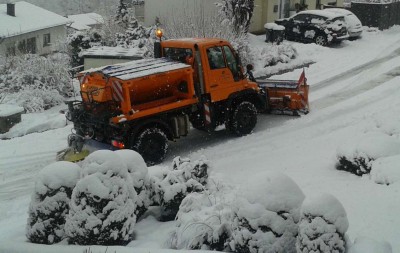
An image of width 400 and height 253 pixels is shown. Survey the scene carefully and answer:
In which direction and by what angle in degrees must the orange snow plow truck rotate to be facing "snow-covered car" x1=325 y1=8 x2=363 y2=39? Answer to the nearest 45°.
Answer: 0° — it already faces it

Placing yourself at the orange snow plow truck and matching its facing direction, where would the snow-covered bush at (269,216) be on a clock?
The snow-covered bush is roughly at 4 o'clock from the orange snow plow truck.

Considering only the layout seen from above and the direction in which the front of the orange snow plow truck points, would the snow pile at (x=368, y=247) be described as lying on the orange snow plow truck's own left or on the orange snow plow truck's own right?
on the orange snow plow truck's own right

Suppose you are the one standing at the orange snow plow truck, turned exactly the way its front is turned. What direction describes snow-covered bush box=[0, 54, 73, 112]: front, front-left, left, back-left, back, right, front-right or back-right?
left

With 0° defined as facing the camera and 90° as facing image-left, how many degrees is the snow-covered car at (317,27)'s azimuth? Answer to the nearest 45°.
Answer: approximately 135°

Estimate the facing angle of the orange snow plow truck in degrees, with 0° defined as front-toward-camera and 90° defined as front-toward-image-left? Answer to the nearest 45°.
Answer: approximately 225°

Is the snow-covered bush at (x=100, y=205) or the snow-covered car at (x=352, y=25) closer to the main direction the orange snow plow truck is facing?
the snow-covered car

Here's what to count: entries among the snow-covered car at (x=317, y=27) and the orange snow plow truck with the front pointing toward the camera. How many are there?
0

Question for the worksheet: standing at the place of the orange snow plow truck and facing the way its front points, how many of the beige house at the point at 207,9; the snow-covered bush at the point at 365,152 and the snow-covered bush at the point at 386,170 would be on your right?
2

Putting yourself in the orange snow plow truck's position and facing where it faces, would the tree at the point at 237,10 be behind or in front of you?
in front

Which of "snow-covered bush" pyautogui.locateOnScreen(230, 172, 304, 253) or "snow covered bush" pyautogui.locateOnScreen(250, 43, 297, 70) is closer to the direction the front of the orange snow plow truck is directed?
the snow covered bush

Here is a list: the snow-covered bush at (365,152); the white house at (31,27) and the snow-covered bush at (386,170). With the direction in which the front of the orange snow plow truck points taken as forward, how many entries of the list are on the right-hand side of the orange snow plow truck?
2
